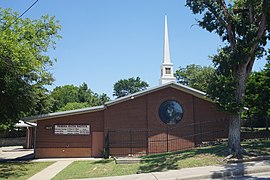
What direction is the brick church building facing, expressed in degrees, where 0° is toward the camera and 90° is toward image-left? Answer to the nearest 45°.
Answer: approximately 0°

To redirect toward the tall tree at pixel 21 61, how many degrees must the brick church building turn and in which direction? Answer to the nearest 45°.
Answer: approximately 45° to its right
